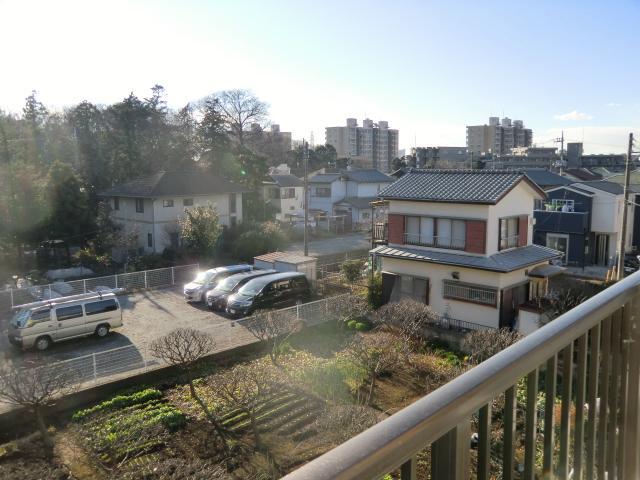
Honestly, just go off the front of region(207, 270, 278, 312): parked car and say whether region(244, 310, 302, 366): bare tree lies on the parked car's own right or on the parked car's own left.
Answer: on the parked car's own left

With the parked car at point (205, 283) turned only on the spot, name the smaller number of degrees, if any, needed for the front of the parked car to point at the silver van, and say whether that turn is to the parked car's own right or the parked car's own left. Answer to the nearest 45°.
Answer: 0° — it already faces it

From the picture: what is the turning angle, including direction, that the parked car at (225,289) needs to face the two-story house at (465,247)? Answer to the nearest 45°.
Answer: approximately 135° to its left

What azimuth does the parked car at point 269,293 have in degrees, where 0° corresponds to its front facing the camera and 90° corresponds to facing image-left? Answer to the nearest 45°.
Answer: approximately 45°

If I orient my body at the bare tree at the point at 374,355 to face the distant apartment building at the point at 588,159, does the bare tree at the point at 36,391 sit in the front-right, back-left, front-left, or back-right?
back-left

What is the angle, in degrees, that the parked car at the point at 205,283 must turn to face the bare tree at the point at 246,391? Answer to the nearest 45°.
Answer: approximately 45° to its left

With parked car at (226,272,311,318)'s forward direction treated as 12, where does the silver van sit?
The silver van is roughly at 1 o'clock from the parked car.

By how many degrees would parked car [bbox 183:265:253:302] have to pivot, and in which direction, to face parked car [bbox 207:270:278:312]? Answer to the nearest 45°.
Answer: approximately 90° to its left

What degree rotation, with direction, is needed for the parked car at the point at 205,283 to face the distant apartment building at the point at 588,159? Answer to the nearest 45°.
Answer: approximately 180°

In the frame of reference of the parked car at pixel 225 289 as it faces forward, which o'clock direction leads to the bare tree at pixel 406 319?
The bare tree is roughly at 9 o'clock from the parked car.
